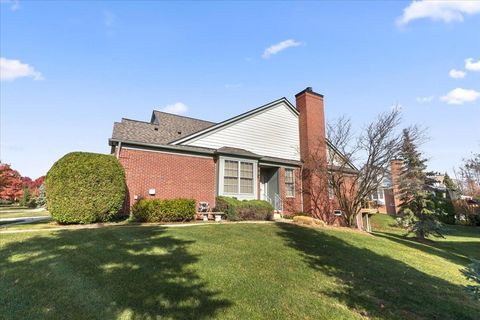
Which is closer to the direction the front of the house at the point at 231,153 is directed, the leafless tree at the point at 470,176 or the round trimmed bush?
the round trimmed bush

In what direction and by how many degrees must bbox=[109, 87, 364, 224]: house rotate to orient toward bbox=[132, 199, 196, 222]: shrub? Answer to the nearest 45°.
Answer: approximately 45° to its right

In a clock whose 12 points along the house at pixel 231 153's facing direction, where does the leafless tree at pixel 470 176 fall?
The leafless tree is roughly at 8 o'clock from the house.

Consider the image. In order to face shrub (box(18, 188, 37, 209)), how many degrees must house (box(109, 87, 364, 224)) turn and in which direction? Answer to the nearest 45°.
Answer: approximately 135° to its right

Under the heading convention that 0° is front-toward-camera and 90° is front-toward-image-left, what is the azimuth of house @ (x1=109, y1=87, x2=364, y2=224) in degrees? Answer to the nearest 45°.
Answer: approximately 0°

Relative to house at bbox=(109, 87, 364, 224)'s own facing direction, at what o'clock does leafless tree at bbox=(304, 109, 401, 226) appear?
The leafless tree is roughly at 9 o'clock from the house.

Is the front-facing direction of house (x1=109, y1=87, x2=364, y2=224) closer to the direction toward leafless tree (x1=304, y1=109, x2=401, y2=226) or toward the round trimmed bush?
the round trimmed bush

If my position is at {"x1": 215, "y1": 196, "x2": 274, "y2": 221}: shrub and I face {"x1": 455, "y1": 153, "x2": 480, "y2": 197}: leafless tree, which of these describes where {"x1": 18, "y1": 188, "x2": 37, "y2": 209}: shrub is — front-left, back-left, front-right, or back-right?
back-left

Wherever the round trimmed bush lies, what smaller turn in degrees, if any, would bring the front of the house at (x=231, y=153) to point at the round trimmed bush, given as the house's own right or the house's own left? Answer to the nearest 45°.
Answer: approximately 45° to the house's own right

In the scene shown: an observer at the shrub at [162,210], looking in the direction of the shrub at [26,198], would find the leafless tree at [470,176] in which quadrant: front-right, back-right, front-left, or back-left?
back-right
